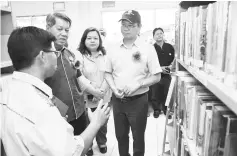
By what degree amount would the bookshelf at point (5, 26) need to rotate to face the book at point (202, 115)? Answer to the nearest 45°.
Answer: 0° — it already faces it

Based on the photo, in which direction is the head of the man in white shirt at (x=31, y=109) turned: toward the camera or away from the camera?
away from the camera

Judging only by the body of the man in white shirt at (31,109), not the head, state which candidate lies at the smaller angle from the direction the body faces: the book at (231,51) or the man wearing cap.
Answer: the man wearing cap

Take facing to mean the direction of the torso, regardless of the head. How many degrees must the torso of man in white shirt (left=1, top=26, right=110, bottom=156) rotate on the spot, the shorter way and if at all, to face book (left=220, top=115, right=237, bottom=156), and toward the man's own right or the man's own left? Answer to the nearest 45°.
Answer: approximately 90° to the man's own right

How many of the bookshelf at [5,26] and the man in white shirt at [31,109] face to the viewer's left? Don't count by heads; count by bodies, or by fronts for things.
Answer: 0

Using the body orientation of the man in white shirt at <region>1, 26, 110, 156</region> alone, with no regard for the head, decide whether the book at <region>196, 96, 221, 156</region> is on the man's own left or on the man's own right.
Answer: on the man's own right

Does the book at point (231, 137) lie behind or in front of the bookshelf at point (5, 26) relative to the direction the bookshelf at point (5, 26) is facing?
in front

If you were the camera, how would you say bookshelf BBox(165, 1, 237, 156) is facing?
facing the viewer and to the left of the viewer

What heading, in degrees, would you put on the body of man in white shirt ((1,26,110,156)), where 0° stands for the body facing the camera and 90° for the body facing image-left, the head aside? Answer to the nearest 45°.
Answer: approximately 225°

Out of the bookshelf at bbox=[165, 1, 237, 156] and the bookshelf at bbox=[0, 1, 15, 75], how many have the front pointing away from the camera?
0

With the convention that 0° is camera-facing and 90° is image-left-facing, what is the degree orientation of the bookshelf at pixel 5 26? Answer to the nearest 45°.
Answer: approximately 315°

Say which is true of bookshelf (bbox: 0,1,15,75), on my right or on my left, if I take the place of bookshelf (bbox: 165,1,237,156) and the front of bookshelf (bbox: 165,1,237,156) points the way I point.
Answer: on my right

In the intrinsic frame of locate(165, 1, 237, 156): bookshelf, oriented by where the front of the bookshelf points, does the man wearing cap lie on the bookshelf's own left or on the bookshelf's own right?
on the bookshelf's own right
